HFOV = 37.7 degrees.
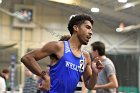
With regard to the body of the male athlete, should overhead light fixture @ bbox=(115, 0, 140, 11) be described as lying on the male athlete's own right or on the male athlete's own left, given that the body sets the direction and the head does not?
on the male athlete's own left

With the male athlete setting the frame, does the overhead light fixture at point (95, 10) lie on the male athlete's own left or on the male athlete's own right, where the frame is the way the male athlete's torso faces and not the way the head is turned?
on the male athlete's own left

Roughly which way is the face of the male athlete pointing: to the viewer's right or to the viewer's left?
to the viewer's right

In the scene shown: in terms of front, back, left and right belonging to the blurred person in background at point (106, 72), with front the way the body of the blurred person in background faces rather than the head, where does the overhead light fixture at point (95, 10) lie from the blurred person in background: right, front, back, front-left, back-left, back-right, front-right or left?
right

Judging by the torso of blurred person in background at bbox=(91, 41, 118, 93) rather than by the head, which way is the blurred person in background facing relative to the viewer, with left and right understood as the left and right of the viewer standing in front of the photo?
facing to the left of the viewer

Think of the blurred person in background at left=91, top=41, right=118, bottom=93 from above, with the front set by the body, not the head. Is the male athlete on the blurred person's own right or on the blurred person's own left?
on the blurred person's own left
